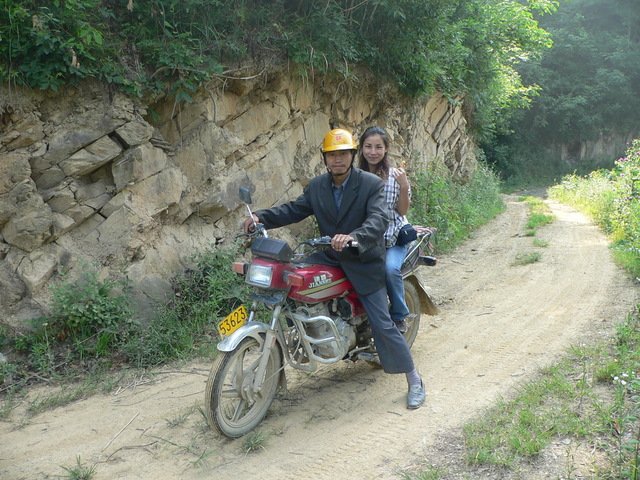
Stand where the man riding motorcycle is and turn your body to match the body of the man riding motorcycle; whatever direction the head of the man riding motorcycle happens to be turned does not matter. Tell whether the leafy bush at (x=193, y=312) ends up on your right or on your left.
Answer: on your right

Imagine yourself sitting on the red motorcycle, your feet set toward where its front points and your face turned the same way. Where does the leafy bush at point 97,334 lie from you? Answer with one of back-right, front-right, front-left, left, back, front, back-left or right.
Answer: right

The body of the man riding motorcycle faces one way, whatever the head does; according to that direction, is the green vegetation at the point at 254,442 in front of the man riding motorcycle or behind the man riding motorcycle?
in front

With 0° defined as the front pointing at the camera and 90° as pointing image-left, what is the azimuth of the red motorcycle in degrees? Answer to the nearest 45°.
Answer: approximately 45°

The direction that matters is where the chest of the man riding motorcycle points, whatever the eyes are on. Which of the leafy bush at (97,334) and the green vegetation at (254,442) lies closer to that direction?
the green vegetation

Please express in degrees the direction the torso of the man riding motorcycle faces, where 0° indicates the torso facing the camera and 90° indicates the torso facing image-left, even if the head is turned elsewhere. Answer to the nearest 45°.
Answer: approximately 45°
